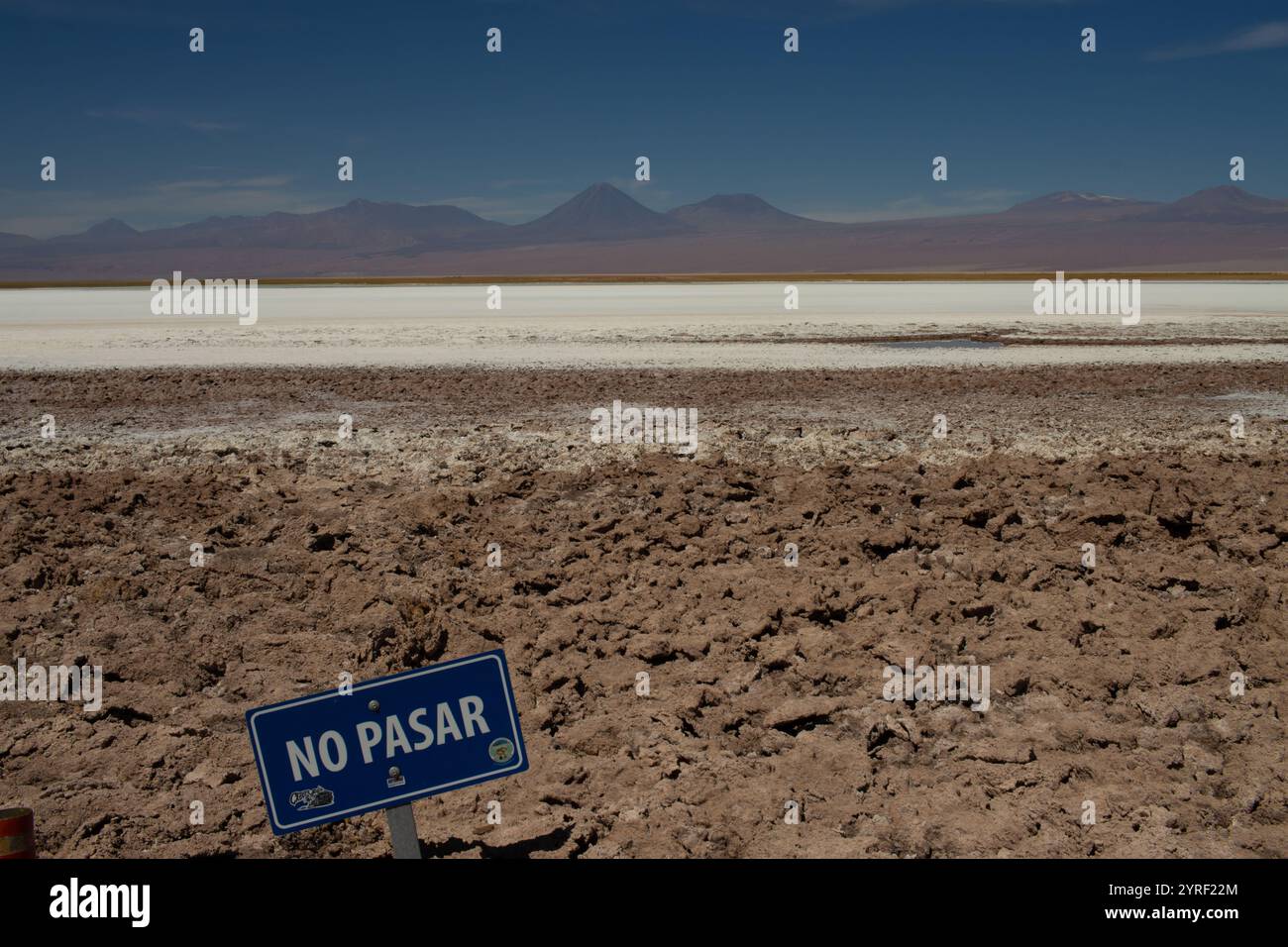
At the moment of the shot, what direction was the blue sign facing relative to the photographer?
facing the viewer
